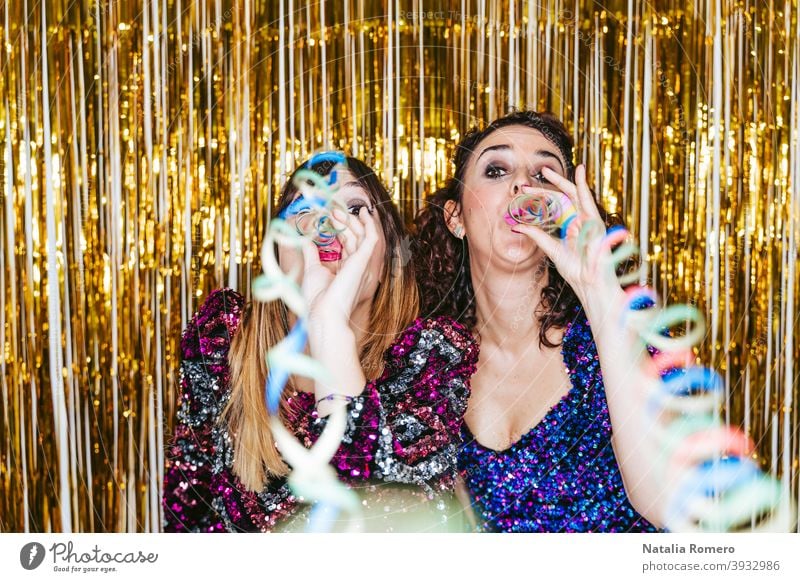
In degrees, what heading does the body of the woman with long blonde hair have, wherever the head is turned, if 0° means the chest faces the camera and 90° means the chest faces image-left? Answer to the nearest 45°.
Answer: approximately 0°
